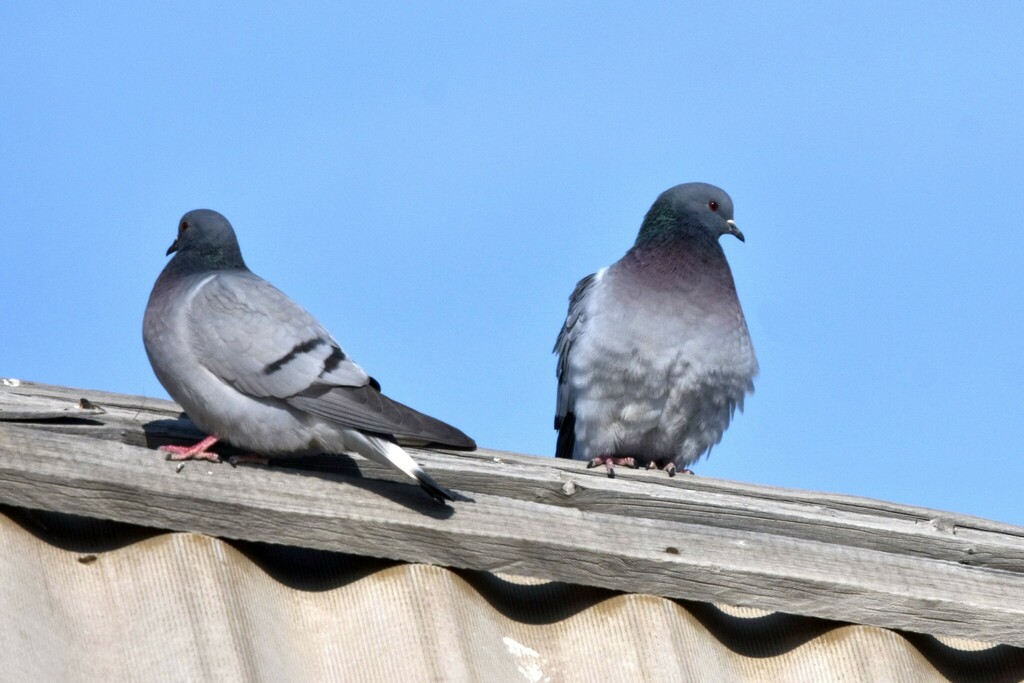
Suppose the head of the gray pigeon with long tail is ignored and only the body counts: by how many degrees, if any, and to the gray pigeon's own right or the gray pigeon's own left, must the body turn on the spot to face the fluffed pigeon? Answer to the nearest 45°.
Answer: approximately 135° to the gray pigeon's own right

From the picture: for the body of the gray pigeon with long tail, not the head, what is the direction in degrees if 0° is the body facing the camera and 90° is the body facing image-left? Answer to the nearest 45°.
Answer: approximately 90°
